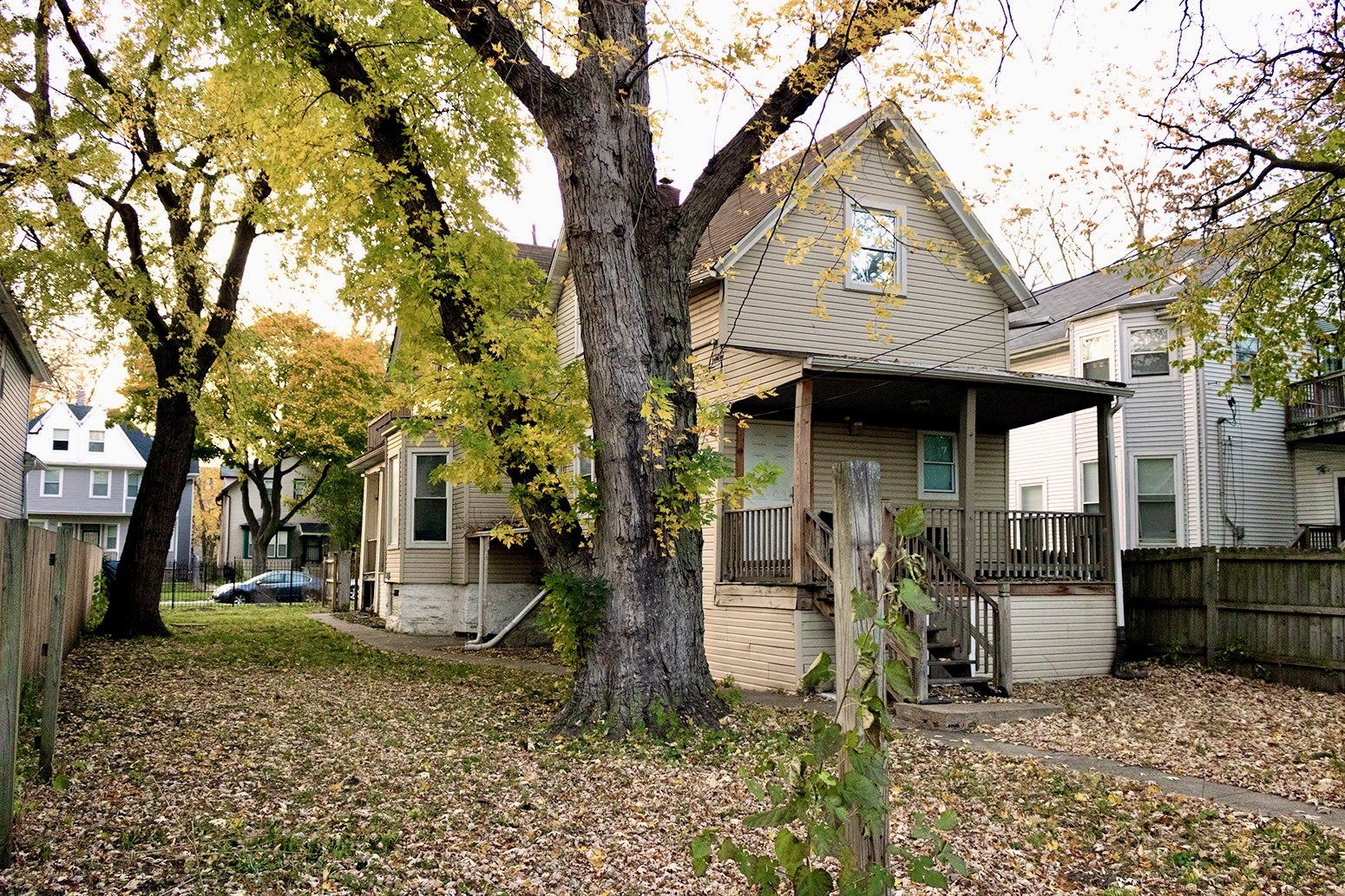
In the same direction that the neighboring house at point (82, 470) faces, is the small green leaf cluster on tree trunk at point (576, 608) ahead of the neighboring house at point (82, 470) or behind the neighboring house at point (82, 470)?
ahead

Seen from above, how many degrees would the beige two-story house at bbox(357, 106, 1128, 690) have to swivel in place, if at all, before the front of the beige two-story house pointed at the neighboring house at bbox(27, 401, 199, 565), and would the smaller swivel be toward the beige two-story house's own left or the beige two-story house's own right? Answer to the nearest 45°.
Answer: approximately 180°

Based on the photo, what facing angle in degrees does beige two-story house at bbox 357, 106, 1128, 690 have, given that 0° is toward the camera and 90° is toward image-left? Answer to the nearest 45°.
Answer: approximately 315°

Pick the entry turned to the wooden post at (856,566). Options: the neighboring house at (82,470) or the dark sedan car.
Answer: the neighboring house

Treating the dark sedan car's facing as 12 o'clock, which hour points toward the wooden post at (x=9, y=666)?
The wooden post is roughly at 9 o'clock from the dark sedan car.

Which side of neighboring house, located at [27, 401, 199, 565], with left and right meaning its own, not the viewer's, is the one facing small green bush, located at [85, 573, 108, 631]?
front

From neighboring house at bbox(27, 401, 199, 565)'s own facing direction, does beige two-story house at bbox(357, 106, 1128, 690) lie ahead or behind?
ahead

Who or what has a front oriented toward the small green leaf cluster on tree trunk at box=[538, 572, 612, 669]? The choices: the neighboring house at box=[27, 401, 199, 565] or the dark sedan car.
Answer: the neighboring house

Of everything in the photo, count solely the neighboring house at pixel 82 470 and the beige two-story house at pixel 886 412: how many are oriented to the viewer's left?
0

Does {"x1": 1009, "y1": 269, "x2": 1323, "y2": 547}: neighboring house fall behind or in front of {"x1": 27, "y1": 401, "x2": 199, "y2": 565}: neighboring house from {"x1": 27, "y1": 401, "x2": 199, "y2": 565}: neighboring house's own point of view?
in front

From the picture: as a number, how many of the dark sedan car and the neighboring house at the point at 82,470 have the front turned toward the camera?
1

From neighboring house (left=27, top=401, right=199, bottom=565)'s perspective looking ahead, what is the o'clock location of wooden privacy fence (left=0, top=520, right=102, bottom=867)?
The wooden privacy fence is roughly at 12 o'clock from the neighboring house.

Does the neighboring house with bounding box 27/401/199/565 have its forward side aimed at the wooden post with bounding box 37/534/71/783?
yes

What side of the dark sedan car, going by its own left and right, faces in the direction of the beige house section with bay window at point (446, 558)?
left

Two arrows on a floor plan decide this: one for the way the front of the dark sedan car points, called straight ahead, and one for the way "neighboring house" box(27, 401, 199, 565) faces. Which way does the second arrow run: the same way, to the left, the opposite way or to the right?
to the left

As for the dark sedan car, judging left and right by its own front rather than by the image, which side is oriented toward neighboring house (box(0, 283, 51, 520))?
left

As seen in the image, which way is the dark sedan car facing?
to the viewer's left
